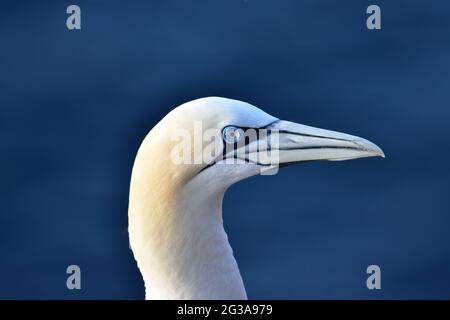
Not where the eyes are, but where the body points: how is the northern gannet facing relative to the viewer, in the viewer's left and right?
facing to the right of the viewer
